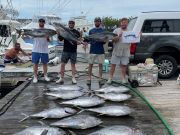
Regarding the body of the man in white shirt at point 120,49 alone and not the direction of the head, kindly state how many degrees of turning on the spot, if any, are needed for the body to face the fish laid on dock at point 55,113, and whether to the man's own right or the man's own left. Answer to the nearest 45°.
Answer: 0° — they already face it

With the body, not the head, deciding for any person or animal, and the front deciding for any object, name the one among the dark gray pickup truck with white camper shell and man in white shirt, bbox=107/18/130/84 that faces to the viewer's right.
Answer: the dark gray pickup truck with white camper shell

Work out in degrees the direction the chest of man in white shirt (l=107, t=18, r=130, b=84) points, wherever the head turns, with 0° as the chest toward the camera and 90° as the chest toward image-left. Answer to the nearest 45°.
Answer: approximately 0°

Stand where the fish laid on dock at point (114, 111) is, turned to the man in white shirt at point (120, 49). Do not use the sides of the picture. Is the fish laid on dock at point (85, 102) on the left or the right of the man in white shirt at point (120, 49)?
left

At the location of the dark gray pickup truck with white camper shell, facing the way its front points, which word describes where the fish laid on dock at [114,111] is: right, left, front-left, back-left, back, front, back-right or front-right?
right

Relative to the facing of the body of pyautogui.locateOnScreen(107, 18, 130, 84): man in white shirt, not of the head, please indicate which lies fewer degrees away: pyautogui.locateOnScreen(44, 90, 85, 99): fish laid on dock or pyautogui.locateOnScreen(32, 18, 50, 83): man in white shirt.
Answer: the fish laid on dock

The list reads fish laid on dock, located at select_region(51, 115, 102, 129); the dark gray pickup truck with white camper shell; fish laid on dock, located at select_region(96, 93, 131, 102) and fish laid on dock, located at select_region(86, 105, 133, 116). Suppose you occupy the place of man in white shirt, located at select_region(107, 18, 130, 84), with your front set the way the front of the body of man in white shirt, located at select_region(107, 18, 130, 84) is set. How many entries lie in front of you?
3

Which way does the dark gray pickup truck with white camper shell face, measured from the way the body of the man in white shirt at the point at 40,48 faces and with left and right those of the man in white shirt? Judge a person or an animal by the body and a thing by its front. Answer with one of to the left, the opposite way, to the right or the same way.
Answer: to the left

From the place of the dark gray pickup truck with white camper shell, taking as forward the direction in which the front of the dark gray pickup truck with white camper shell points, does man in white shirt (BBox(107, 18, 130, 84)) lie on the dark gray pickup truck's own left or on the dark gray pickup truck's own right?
on the dark gray pickup truck's own right

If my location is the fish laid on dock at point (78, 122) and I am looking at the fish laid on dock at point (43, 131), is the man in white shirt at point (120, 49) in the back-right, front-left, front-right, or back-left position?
back-right

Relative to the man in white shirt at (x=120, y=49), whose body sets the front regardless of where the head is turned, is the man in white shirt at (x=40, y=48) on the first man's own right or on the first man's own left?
on the first man's own right

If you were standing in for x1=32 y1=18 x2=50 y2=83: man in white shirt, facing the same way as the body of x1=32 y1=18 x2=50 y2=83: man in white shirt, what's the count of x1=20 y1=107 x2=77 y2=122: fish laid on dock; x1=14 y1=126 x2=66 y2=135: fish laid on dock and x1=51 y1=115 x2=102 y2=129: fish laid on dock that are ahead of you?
3

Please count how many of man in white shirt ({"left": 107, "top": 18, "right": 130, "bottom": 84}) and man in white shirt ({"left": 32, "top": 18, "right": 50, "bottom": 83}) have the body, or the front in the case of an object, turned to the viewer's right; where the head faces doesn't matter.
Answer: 0

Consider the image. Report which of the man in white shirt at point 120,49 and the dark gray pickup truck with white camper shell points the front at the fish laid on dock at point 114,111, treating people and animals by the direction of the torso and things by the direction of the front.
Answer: the man in white shirt

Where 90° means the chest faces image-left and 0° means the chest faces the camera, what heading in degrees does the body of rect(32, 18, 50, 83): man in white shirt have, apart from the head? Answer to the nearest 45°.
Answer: approximately 0°

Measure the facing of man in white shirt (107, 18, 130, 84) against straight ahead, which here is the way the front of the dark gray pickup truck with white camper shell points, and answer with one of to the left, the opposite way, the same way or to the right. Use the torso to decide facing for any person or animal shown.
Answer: to the right
